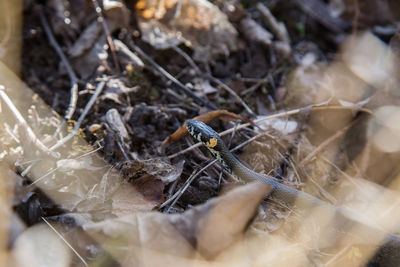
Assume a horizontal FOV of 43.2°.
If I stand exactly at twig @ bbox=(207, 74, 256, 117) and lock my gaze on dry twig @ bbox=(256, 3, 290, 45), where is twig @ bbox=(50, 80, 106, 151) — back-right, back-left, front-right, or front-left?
back-left

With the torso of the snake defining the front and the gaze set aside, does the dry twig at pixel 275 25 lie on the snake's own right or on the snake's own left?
on the snake's own right

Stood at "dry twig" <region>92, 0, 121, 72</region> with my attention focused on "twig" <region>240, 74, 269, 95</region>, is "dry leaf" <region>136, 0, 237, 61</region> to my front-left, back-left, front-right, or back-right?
front-left

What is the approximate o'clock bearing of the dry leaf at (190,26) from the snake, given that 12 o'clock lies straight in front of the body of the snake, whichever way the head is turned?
The dry leaf is roughly at 1 o'clock from the snake.

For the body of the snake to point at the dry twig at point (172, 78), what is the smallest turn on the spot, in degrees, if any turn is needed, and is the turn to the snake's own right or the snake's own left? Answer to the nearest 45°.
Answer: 0° — it already faces it

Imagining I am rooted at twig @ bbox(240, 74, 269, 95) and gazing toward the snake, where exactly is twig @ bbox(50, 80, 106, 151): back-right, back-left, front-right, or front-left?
front-right

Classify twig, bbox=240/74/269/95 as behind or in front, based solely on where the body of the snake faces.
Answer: in front

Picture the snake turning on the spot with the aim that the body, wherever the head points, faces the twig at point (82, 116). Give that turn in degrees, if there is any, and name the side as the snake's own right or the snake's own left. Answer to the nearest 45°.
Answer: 0° — it already faces it

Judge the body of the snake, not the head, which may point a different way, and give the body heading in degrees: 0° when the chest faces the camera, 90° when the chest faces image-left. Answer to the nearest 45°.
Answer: approximately 135°

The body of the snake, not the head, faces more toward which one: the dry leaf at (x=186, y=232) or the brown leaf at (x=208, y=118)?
the brown leaf

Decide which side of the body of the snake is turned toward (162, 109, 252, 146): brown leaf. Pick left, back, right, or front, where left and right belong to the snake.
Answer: front

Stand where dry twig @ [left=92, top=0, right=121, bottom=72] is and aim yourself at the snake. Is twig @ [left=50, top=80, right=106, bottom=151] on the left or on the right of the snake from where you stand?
right

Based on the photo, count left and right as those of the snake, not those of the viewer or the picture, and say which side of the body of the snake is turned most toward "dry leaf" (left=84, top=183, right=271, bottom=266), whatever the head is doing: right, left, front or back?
left

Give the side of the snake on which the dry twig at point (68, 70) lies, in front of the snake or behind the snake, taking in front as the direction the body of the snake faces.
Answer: in front
